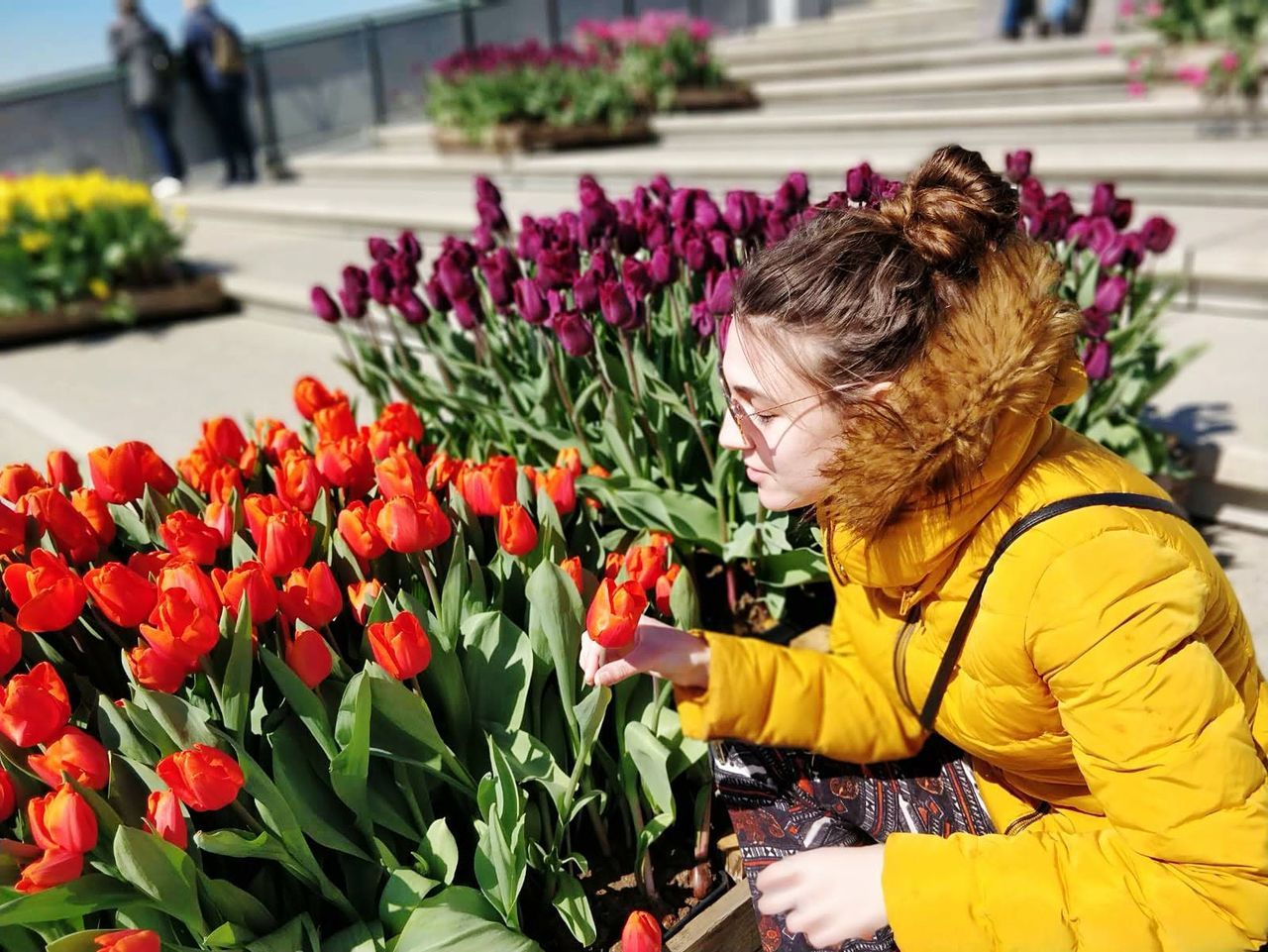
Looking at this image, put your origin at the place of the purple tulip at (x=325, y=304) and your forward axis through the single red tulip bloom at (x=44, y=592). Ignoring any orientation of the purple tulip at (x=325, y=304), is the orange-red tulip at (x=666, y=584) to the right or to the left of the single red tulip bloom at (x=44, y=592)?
left

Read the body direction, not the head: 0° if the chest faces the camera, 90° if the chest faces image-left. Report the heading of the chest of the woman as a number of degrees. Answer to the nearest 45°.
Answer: approximately 90°

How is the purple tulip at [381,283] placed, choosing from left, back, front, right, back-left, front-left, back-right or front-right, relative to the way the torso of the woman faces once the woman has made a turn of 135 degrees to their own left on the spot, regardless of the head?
back

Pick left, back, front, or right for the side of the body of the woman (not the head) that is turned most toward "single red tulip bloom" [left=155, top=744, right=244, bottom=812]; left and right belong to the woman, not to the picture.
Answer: front

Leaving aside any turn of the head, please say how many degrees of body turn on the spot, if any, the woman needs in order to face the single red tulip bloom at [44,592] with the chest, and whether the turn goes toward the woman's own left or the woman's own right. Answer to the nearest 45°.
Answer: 0° — they already face it

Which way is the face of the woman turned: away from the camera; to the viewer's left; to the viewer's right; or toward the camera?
to the viewer's left

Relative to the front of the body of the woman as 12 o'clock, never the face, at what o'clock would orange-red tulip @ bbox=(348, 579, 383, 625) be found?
The orange-red tulip is roughly at 12 o'clock from the woman.

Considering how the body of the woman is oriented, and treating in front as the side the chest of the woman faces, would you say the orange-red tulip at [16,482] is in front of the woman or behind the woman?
in front

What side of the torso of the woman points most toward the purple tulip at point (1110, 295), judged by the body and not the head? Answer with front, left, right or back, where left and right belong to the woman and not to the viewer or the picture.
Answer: right

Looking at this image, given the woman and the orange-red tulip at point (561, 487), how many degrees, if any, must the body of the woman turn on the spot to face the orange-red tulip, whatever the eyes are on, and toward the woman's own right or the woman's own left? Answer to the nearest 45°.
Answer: approximately 45° to the woman's own right

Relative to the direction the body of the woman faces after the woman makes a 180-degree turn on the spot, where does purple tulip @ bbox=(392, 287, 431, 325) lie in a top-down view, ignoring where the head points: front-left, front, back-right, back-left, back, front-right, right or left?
back-left

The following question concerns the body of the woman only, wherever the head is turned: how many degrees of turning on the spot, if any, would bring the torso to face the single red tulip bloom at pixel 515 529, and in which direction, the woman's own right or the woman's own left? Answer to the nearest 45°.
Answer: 0° — they already face it

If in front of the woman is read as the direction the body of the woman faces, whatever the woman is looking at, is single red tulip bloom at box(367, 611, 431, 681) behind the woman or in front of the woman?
in front
